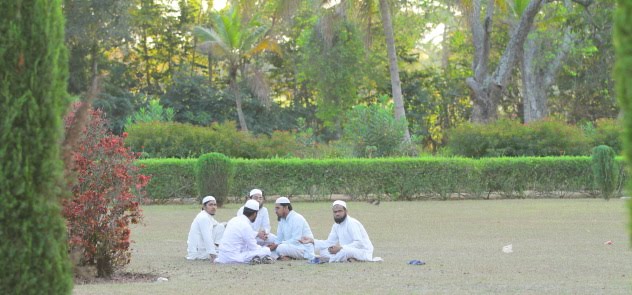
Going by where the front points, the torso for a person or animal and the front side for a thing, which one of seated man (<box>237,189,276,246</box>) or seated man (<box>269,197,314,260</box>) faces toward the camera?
seated man (<box>237,189,276,246</box>)

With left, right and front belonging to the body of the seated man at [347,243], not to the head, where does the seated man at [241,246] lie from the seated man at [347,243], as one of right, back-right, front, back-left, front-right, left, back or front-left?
front-right

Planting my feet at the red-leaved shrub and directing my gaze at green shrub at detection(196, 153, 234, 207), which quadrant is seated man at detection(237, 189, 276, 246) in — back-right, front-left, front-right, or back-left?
front-right

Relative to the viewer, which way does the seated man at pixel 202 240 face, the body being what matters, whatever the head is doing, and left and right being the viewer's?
facing to the right of the viewer

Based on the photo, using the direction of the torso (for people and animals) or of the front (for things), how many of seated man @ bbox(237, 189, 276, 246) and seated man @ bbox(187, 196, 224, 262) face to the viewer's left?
0

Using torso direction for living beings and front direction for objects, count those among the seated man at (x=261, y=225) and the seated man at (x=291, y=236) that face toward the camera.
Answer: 1

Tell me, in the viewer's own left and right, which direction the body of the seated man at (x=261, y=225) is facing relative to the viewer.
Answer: facing the viewer

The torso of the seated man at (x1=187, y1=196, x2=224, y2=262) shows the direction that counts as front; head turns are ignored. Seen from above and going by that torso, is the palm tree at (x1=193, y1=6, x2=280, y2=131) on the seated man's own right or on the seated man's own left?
on the seated man's own left

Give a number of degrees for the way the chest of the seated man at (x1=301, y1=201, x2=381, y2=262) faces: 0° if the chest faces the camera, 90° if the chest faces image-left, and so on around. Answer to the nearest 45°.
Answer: approximately 45°

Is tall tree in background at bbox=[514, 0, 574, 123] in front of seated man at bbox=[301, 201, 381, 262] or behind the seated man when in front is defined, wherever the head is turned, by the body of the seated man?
behind

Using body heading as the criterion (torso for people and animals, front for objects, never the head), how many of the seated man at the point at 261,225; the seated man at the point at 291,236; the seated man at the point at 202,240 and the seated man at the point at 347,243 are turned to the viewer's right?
1

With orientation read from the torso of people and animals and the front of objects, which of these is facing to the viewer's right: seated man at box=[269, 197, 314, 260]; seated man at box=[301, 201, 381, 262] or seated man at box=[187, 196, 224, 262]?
seated man at box=[187, 196, 224, 262]
